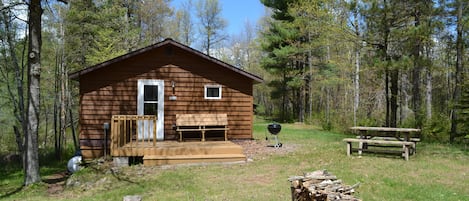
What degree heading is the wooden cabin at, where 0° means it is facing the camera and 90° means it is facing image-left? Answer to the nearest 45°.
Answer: approximately 0°

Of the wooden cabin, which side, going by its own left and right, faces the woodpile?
front
